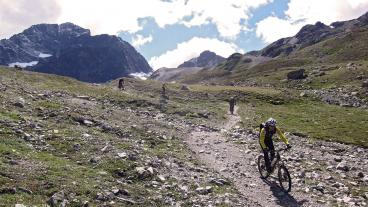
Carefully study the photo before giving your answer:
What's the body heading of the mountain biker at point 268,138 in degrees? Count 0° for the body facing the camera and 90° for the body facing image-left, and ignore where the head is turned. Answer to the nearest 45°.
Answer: approximately 315°

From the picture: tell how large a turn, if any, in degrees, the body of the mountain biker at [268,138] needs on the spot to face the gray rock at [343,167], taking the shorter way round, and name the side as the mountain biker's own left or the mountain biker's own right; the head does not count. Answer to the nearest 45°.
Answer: approximately 90° to the mountain biker's own left

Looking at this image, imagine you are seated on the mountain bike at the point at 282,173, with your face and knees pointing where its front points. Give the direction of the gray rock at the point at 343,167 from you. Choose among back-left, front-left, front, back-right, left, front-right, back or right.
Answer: left

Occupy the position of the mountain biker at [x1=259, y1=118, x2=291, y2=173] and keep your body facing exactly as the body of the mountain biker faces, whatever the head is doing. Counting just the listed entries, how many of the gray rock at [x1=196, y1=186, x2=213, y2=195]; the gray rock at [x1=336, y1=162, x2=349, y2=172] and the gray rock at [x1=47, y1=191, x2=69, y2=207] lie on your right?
2

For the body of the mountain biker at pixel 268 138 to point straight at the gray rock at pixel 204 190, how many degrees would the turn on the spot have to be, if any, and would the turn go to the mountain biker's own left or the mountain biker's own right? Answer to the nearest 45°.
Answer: approximately 90° to the mountain biker's own right

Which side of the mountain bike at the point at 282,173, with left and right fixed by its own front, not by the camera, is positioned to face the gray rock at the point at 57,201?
right

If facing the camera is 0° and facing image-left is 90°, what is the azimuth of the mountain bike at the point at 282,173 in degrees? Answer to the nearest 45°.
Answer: approximately 315°

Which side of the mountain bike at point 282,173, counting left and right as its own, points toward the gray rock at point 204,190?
right
